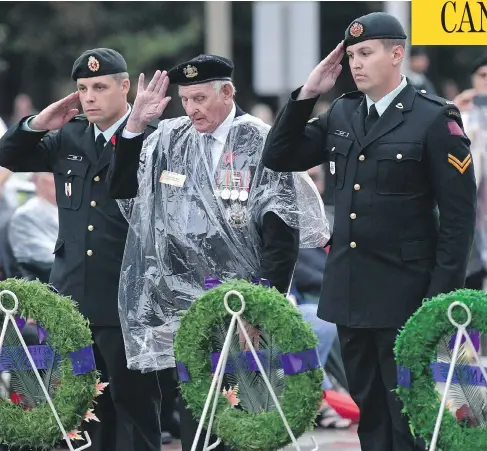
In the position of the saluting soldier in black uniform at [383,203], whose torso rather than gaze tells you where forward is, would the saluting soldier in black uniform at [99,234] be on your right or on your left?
on your right

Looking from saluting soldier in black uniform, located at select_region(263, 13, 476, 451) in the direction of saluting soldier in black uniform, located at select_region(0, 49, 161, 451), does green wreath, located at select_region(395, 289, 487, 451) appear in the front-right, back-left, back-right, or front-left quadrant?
back-left

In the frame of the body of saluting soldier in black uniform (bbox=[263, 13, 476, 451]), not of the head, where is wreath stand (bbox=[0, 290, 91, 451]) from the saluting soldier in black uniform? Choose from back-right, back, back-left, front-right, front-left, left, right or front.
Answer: front-right

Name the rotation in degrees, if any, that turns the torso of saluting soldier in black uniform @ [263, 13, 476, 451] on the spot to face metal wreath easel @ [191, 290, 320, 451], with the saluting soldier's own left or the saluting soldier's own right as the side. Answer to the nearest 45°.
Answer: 0° — they already face it

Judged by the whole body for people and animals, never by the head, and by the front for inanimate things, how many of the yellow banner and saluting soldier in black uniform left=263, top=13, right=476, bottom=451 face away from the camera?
0

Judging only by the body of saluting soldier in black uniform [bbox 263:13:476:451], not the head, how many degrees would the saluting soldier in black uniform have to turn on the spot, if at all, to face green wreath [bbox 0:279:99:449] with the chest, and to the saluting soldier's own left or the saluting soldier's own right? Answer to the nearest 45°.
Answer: approximately 45° to the saluting soldier's own right

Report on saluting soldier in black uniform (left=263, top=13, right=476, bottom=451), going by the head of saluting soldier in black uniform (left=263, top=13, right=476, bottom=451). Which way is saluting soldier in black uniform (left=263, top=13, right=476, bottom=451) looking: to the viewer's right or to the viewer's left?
to the viewer's left

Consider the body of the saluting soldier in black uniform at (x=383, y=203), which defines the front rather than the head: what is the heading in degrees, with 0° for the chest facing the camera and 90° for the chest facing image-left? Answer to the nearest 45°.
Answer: approximately 45°
